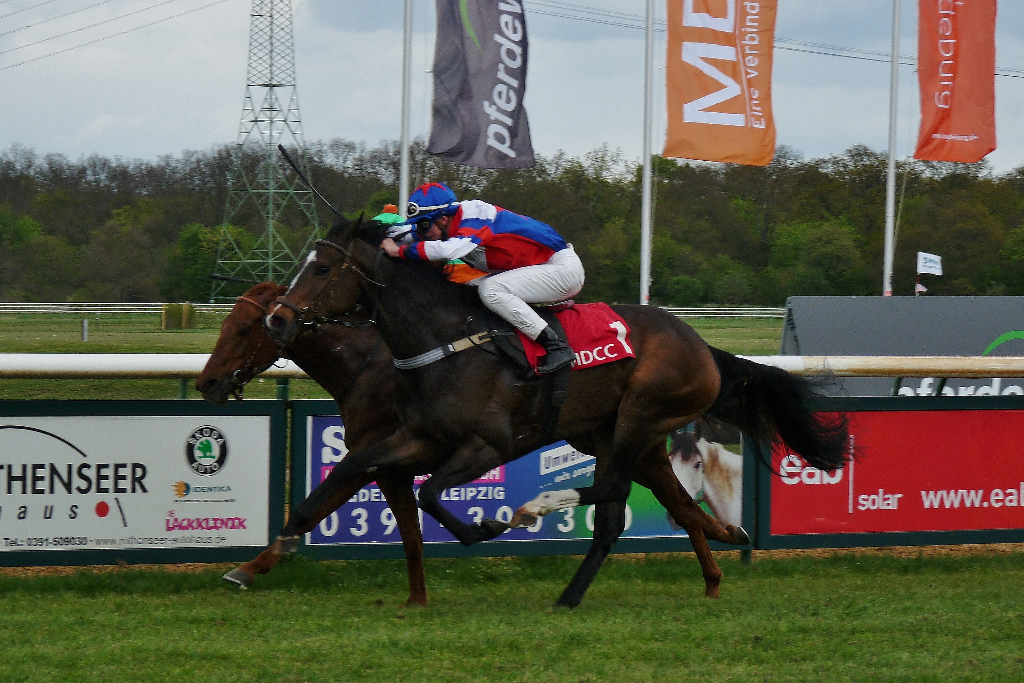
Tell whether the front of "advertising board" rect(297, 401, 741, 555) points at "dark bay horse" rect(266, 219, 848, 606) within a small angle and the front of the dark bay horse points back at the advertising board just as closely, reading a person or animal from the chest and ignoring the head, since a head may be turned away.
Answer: no

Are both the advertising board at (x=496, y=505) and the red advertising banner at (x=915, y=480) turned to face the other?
no

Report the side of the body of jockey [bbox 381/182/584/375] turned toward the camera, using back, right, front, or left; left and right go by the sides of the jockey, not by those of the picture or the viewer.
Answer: left

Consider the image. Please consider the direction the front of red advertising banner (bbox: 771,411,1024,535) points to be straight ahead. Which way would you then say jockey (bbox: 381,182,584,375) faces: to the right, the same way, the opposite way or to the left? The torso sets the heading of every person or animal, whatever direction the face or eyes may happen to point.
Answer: to the right

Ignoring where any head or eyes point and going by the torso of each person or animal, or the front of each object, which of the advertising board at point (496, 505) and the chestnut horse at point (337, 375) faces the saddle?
the advertising board

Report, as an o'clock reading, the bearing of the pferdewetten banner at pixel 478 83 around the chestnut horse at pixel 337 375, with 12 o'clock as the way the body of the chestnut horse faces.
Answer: The pferdewetten banner is roughly at 3 o'clock from the chestnut horse.

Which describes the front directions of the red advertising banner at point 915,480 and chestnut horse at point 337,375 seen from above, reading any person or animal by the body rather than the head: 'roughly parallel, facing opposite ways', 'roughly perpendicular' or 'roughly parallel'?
roughly perpendicular

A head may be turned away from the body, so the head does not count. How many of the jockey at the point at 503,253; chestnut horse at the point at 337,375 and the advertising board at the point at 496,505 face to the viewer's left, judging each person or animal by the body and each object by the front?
2

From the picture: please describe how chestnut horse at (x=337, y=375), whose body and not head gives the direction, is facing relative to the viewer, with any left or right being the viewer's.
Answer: facing to the left of the viewer

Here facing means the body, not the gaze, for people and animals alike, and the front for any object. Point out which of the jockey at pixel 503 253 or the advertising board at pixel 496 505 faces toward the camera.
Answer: the advertising board

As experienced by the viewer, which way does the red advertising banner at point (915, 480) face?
facing the viewer

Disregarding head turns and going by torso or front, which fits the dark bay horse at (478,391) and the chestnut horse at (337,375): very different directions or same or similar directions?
same or similar directions

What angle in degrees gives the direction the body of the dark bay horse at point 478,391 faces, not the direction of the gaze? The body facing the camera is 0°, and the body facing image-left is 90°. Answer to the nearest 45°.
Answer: approximately 90°

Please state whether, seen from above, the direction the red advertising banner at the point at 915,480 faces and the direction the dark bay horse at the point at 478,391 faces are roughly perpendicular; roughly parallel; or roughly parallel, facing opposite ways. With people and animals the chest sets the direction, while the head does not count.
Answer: roughly perpendicular
